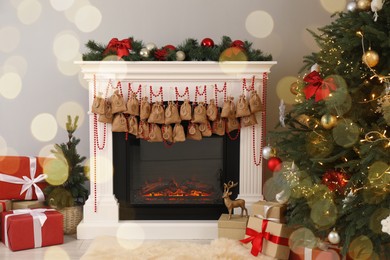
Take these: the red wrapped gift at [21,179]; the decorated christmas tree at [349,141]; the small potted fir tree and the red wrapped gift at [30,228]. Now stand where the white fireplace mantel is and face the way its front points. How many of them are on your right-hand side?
3

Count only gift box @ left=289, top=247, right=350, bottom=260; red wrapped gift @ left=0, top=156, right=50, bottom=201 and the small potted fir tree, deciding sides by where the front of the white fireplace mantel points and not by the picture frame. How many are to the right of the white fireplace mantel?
2

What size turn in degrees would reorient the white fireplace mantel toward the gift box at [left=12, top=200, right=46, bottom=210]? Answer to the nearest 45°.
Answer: approximately 90° to its right

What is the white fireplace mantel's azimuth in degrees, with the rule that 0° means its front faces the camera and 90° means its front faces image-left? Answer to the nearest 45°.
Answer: approximately 0°

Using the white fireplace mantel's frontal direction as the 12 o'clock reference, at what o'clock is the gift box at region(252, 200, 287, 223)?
The gift box is roughly at 10 o'clock from the white fireplace mantel.

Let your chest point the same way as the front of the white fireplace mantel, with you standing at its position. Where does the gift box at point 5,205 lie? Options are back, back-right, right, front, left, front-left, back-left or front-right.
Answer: right

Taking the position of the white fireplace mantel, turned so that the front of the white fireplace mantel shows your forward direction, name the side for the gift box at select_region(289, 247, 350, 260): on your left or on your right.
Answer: on your left

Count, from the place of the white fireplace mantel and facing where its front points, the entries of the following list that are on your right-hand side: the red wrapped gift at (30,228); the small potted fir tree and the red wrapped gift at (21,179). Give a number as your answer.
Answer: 3
